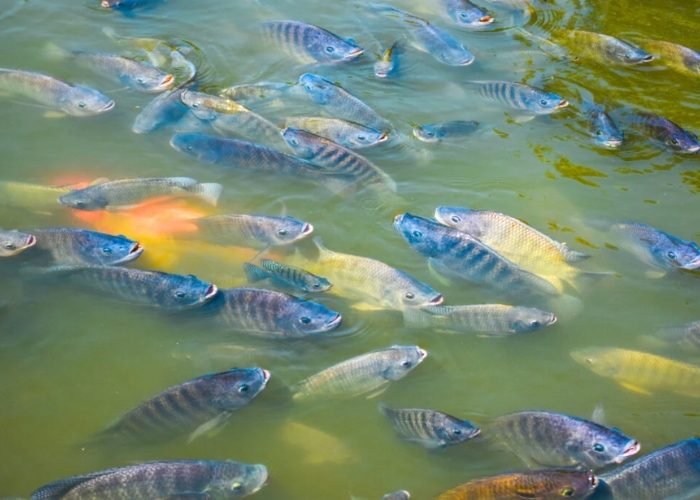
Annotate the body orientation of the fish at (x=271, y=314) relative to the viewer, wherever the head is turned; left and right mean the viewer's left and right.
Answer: facing to the right of the viewer

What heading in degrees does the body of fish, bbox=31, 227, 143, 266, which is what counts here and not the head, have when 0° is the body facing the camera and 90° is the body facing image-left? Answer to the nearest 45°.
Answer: approximately 270°

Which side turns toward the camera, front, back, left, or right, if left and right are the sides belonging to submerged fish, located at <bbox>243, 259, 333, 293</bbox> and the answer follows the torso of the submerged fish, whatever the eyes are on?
right

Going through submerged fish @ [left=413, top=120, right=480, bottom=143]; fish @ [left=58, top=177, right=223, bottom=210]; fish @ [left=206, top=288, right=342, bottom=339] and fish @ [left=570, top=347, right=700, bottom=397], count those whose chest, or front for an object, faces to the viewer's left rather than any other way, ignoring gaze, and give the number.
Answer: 3

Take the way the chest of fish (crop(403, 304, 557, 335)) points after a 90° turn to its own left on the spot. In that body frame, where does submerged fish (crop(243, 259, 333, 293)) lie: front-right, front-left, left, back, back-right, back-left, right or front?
left

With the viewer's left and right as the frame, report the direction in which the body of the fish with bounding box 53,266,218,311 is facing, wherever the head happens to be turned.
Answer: facing to the right of the viewer

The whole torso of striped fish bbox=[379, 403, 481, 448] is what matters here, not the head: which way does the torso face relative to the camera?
to the viewer's right

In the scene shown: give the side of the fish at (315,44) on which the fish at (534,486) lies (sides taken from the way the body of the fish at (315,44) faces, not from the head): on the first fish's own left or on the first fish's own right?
on the first fish's own right

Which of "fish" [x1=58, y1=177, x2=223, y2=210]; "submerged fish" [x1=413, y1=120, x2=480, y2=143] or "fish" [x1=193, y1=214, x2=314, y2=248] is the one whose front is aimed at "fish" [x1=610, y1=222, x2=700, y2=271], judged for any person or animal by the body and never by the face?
"fish" [x1=193, y1=214, x2=314, y2=248]

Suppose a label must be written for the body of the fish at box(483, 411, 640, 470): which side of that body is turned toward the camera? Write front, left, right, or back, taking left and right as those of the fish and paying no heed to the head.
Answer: right

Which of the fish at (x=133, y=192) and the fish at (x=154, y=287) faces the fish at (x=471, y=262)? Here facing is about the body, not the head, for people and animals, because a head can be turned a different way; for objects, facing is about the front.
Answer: the fish at (x=154, y=287)

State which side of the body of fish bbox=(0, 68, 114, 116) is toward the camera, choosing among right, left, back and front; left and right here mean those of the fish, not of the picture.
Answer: right

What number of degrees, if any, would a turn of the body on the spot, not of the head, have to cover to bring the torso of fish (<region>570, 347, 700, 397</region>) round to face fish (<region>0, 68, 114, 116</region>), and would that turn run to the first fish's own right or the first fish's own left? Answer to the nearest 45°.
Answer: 0° — it already faces it

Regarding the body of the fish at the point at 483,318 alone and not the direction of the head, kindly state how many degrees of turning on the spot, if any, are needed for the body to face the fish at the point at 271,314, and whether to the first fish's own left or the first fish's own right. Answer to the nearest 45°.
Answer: approximately 180°

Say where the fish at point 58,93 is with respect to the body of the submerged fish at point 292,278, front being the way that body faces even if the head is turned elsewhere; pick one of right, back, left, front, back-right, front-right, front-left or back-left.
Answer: back-left
